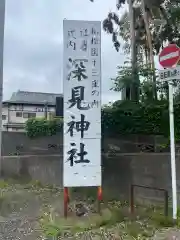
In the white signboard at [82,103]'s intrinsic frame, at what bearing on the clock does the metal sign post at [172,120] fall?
The metal sign post is roughly at 10 o'clock from the white signboard.

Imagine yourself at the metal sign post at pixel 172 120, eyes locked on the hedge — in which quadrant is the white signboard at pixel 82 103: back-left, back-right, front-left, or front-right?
front-left

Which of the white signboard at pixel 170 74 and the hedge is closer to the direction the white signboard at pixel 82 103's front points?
the white signboard

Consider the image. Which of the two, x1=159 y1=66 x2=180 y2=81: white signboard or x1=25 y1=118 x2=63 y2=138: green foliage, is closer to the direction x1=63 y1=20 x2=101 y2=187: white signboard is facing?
the white signboard

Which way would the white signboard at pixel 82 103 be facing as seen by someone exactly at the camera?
facing the viewer

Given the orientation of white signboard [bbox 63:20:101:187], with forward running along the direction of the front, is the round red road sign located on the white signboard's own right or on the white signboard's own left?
on the white signboard's own left

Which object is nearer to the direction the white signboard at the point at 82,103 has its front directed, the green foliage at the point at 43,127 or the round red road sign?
the round red road sign

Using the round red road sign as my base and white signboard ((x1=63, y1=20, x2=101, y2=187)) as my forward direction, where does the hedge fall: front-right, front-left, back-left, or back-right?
front-right

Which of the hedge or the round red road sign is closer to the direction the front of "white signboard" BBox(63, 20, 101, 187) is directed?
the round red road sign

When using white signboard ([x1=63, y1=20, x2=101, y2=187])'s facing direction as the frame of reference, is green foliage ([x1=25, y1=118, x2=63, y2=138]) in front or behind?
behind

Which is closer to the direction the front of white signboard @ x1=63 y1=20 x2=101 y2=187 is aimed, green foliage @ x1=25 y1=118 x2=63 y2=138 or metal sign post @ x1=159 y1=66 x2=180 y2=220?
the metal sign post

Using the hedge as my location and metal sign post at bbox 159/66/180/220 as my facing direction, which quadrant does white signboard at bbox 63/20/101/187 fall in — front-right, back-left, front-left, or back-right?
front-right
